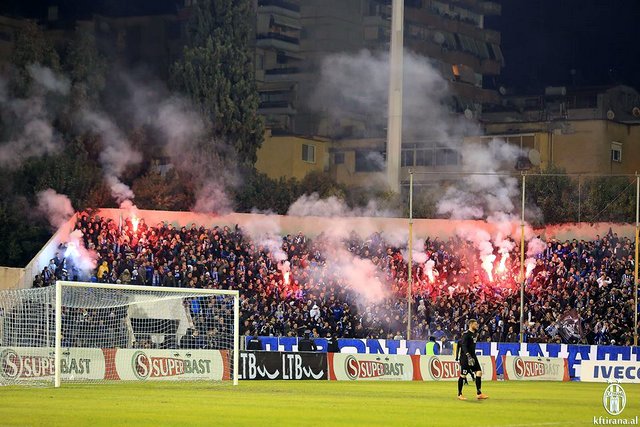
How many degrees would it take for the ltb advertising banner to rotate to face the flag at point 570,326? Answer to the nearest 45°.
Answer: approximately 135° to its left

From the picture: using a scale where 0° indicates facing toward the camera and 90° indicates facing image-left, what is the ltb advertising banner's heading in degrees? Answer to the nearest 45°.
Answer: approximately 0°
